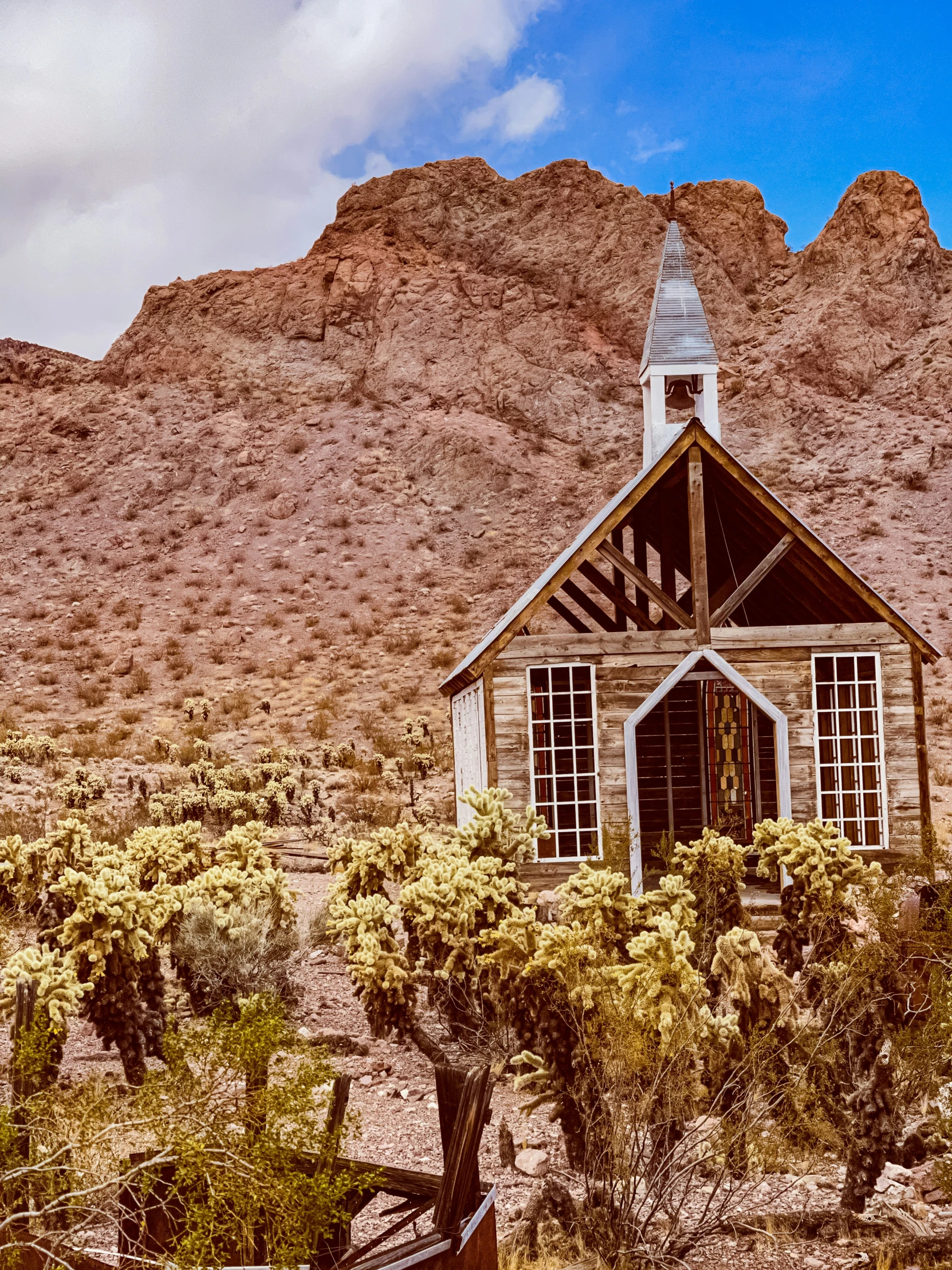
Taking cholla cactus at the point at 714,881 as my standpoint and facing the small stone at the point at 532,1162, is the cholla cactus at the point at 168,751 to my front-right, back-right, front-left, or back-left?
back-right

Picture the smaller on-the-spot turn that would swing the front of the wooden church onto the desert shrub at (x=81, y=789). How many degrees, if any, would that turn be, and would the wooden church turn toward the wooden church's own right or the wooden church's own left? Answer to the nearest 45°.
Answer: approximately 135° to the wooden church's own right

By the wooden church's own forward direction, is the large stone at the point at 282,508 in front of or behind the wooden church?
behind

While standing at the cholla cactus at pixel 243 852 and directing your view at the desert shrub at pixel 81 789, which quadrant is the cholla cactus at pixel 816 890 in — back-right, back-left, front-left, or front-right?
back-right

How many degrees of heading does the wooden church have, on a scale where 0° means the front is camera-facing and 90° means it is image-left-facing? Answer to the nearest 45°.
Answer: approximately 0°

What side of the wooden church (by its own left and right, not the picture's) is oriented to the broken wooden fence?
front

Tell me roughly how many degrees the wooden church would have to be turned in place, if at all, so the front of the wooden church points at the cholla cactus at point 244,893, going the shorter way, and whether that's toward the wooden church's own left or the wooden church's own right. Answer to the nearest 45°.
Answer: approximately 45° to the wooden church's own right

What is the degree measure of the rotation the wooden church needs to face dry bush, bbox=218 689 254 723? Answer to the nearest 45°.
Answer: approximately 135° to its right

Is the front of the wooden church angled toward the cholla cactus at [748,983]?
yes

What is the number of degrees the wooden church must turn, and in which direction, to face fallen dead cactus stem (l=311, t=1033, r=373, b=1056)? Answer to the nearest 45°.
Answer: approximately 45° to its right

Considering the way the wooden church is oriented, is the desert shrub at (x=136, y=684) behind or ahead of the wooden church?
behind

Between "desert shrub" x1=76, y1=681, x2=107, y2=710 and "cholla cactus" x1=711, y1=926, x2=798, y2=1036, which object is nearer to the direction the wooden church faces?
the cholla cactus

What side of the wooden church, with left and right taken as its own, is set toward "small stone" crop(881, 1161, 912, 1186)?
front

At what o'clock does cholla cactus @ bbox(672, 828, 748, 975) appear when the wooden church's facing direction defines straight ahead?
The cholla cactus is roughly at 12 o'clock from the wooden church.
